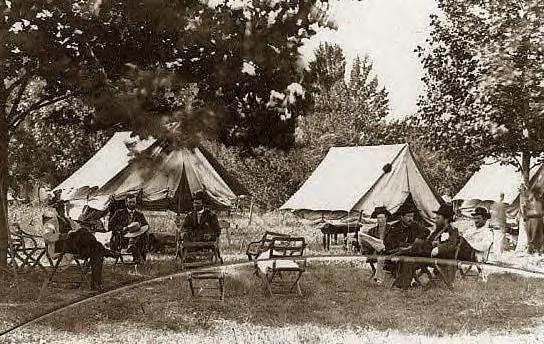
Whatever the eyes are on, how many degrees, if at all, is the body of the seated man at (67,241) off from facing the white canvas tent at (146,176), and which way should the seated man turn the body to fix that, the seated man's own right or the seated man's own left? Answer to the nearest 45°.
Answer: approximately 90° to the seated man's own left

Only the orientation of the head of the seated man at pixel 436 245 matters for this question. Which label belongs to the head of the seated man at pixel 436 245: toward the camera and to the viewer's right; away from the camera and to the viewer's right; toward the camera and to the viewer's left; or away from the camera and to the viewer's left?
toward the camera and to the viewer's left

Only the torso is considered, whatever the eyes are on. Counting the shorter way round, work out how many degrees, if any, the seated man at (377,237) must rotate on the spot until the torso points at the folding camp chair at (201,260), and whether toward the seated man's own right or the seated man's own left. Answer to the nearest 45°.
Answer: approximately 45° to the seated man's own right

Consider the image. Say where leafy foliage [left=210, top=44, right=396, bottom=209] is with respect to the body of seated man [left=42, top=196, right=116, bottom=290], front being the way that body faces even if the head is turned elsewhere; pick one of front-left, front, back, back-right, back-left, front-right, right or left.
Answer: front

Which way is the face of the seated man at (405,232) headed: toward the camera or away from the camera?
toward the camera

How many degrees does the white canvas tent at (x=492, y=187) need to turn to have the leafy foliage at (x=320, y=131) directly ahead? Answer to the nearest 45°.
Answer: approximately 90° to its right

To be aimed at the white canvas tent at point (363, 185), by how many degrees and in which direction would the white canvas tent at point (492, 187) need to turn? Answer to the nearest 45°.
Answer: approximately 90° to its right

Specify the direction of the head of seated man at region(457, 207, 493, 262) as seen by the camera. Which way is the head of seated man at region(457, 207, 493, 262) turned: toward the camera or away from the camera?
toward the camera

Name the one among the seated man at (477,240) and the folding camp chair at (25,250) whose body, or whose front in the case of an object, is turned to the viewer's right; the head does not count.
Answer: the folding camp chair
